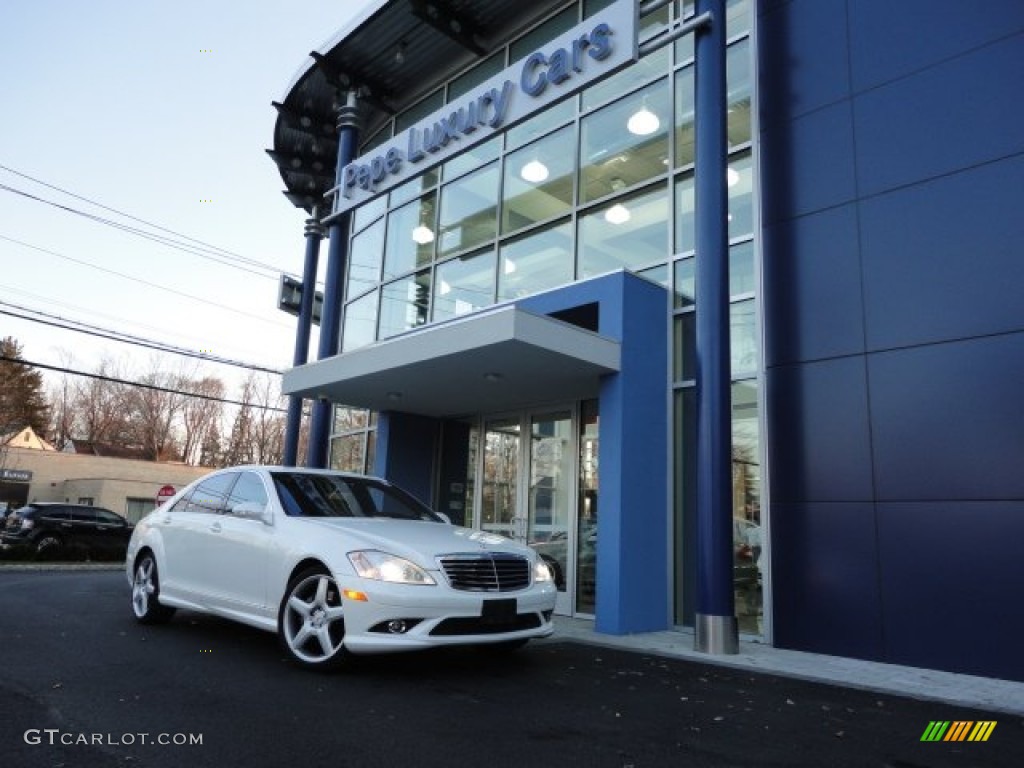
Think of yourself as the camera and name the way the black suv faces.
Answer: facing away from the viewer and to the right of the viewer

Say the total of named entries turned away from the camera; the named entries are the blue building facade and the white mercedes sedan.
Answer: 0

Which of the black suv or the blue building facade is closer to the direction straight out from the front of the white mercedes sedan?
the blue building facade

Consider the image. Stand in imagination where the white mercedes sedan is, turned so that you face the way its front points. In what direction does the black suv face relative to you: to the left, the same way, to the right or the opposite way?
to the left

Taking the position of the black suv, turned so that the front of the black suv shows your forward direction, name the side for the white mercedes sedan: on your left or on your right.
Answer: on your right

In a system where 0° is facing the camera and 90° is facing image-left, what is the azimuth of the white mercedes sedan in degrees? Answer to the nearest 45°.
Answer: approximately 315°

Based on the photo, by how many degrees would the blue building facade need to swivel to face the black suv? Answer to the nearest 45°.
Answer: approximately 90° to its right

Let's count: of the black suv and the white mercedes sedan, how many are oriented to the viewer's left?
0
